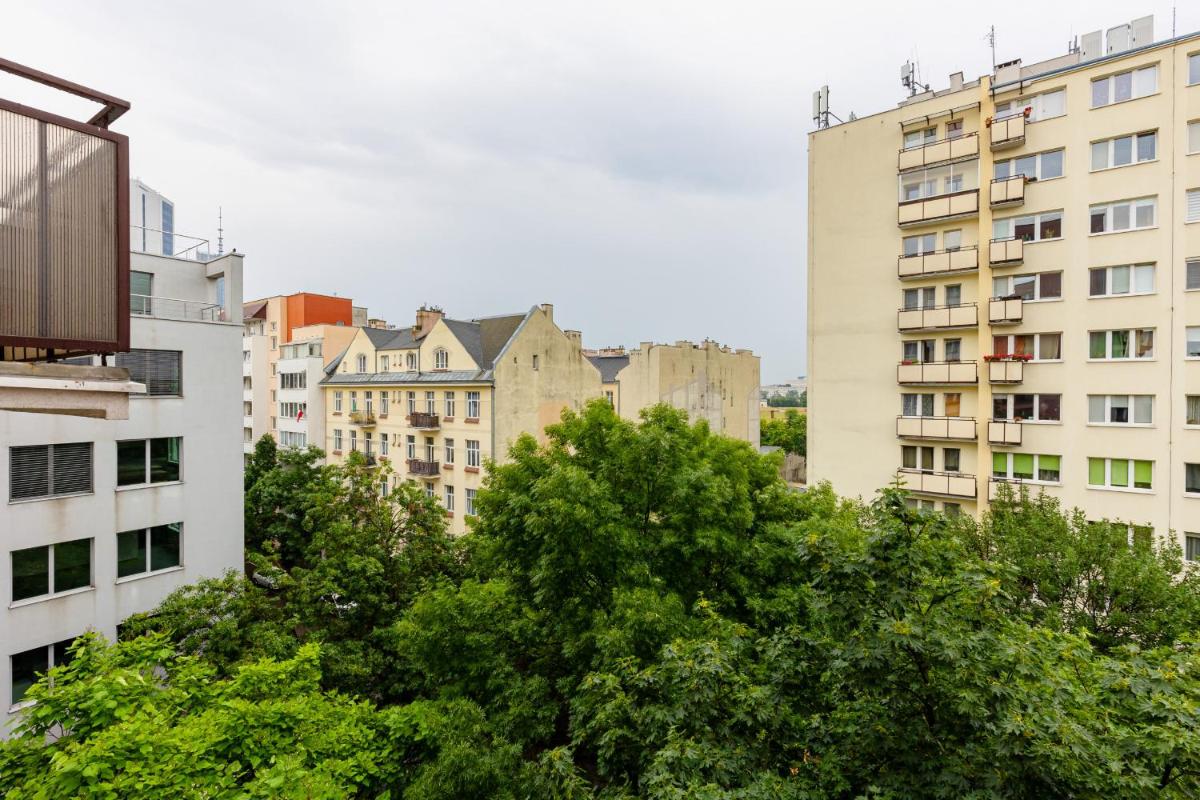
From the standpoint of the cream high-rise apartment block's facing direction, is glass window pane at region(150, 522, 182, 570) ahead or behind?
ahead

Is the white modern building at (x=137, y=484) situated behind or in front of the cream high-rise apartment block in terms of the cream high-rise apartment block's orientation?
in front

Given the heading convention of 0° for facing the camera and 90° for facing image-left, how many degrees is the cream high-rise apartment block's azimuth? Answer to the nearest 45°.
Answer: approximately 45°

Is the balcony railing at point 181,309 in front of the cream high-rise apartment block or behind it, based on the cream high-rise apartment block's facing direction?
in front
